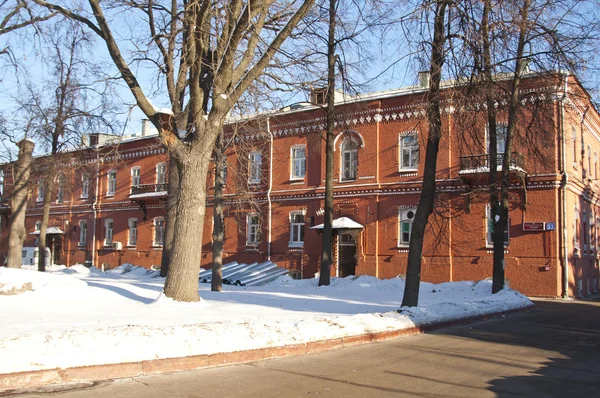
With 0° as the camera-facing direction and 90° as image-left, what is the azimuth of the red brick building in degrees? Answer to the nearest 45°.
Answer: approximately 45°
